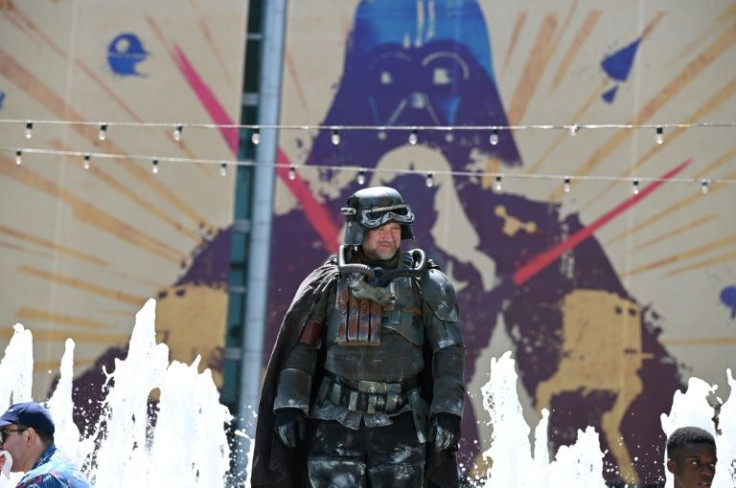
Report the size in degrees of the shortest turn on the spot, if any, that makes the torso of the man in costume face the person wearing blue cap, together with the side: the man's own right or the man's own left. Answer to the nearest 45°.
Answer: approximately 45° to the man's own right

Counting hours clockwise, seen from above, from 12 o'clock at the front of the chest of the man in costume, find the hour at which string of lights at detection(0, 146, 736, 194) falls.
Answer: The string of lights is roughly at 6 o'clock from the man in costume.

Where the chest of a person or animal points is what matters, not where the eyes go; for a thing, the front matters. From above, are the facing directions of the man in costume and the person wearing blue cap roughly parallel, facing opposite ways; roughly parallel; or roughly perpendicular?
roughly perpendicular
